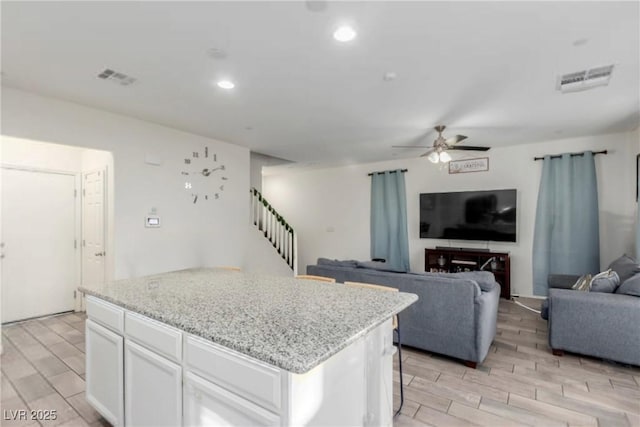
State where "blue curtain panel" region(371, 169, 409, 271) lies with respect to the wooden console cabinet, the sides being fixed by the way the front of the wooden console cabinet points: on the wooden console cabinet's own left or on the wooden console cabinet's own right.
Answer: on the wooden console cabinet's own right

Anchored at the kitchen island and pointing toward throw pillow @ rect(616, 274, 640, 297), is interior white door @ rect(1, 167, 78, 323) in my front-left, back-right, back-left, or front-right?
back-left

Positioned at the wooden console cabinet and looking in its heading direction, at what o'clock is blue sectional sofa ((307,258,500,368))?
The blue sectional sofa is roughly at 12 o'clock from the wooden console cabinet.

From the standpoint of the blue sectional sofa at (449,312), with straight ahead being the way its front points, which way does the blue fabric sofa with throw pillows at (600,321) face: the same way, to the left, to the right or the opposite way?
to the left

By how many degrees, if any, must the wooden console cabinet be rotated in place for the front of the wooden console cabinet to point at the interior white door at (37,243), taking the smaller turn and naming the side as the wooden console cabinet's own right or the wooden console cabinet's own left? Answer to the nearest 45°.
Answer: approximately 45° to the wooden console cabinet's own right

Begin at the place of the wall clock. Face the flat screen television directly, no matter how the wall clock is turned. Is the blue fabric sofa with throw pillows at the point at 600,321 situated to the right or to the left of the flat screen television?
right

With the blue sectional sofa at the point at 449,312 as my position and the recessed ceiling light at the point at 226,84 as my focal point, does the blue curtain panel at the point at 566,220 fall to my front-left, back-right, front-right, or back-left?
back-right

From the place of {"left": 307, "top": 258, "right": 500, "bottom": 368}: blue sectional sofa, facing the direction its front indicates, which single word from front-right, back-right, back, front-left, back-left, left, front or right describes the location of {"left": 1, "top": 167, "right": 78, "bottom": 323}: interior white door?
back-left

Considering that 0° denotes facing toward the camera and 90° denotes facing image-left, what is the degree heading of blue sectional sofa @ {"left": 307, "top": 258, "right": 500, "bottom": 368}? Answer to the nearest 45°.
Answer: approximately 225°

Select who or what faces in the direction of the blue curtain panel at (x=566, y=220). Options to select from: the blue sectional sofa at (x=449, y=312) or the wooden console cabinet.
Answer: the blue sectional sofa

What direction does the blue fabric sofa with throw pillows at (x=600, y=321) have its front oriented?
to the viewer's left

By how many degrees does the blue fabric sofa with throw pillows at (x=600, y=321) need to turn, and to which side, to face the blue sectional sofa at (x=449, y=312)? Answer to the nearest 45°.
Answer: approximately 45° to its left
